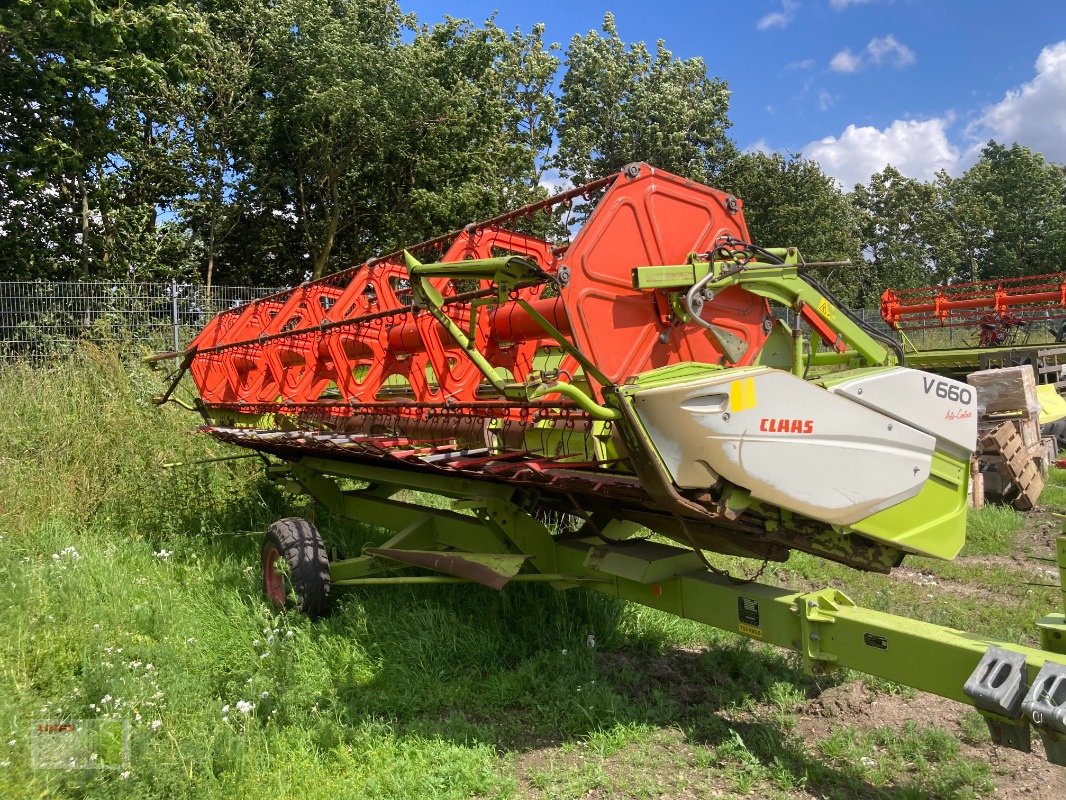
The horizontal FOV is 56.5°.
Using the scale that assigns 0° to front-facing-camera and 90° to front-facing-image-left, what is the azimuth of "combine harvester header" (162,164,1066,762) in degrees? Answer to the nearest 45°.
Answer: approximately 45°

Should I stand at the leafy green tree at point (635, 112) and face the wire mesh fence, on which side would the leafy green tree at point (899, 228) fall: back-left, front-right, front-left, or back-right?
back-left

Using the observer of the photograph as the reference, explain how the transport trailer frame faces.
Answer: facing the viewer and to the right of the viewer

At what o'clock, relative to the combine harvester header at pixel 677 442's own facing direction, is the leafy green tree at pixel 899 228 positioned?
The leafy green tree is roughly at 5 o'clock from the combine harvester header.

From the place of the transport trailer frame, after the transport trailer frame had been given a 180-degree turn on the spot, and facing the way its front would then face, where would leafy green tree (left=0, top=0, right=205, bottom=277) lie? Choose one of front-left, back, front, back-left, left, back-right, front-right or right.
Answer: front

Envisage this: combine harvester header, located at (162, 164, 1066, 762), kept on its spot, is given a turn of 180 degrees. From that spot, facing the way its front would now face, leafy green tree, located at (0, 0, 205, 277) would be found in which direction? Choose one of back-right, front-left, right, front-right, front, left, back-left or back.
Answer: left

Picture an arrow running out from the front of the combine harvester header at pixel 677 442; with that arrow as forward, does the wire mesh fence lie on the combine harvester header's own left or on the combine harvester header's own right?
on the combine harvester header's own right

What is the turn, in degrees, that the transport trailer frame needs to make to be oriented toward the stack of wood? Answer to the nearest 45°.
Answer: approximately 90° to its left

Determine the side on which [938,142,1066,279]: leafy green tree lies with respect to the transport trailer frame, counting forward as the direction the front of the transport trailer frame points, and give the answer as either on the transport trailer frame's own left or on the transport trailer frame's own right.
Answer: on the transport trailer frame's own left

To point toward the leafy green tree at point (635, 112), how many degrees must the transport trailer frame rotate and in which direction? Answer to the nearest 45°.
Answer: approximately 135° to its left

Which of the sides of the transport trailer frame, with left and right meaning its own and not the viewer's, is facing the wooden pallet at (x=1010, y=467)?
left

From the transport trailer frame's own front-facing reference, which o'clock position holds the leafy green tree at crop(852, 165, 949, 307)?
The leafy green tree is roughly at 8 o'clock from the transport trailer frame.

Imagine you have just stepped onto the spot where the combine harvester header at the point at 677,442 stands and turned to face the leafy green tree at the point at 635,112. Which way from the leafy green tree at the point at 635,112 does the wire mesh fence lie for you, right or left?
left
